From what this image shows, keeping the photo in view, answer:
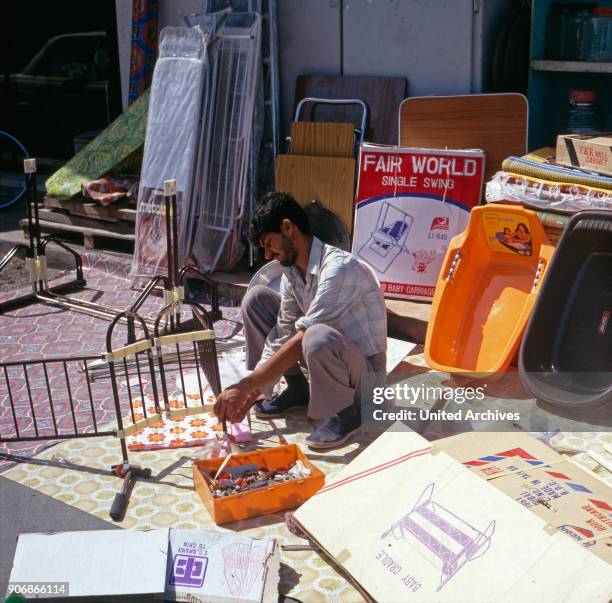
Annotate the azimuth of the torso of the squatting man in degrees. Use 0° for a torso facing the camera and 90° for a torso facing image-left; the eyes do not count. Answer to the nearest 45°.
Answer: approximately 45°

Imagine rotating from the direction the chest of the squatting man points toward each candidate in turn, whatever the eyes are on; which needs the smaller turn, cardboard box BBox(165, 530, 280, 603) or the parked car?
the cardboard box

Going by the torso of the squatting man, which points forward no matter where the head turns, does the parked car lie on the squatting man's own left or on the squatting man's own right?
on the squatting man's own right

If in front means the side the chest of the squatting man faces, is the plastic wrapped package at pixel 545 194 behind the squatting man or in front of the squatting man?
behind

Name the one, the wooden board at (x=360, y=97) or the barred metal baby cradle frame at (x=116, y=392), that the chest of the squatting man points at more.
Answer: the barred metal baby cradle frame

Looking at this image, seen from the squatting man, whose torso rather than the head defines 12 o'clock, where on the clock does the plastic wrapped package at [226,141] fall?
The plastic wrapped package is roughly at 4 o'clock from the squatting man.

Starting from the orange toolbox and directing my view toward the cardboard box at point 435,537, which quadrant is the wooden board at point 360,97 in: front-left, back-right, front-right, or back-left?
back-left

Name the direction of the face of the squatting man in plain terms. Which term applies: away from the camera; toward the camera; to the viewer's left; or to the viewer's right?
to the viewer's left

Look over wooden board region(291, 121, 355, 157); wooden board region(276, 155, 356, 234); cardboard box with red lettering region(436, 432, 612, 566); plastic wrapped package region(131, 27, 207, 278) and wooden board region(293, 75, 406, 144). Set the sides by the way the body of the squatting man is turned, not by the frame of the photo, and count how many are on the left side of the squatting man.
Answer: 1

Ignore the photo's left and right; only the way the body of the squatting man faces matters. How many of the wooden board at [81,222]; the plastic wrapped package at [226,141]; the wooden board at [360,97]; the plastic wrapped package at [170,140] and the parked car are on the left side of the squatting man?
0

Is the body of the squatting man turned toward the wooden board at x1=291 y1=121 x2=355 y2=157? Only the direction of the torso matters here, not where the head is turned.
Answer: no

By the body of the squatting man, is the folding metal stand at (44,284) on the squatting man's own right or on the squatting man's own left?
on the squatting man's own right

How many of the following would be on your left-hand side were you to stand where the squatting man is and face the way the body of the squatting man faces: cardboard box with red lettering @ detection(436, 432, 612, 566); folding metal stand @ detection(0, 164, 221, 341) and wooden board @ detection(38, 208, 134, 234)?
1

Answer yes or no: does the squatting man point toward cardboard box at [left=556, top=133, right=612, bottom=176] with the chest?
no

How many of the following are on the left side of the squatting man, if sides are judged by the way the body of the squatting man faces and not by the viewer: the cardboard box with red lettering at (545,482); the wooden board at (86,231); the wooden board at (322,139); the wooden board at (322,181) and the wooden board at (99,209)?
1

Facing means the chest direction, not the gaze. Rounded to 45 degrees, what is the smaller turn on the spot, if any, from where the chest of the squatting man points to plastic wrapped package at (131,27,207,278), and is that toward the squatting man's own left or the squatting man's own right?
approximately 135° to the squatting man's own right

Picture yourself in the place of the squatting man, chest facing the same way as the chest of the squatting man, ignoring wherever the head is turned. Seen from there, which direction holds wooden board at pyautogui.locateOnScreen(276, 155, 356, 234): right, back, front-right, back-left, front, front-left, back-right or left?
back-right

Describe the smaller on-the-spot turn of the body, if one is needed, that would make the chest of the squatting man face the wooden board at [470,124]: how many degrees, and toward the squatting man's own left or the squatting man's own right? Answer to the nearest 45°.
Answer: approximately 180°

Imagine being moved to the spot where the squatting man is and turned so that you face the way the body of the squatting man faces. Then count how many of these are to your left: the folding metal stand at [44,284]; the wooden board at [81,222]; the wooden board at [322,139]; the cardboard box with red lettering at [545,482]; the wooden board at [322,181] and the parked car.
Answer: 1

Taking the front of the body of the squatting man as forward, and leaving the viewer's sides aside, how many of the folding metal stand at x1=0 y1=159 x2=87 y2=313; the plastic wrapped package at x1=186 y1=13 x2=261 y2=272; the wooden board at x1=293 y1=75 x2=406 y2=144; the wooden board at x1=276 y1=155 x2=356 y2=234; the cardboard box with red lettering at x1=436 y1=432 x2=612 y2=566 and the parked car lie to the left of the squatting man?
1
